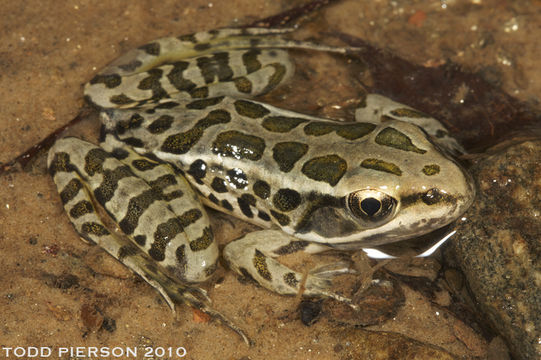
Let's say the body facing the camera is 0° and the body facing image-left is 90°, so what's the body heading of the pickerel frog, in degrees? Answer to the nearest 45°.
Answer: approximately 315°

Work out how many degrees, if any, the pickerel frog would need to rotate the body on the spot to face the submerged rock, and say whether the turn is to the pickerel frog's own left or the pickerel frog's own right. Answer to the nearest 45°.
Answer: approximately 45° to the pickerel frog's own left
